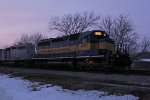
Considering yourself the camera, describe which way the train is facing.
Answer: facing the viewer and to the right of the viewer
